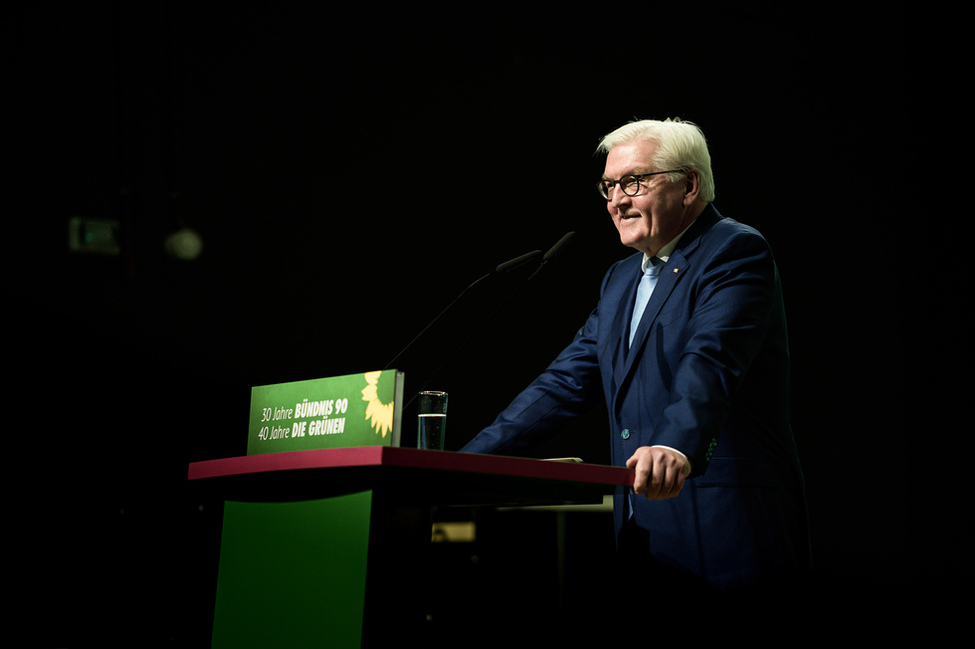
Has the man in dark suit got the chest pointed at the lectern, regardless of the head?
yes

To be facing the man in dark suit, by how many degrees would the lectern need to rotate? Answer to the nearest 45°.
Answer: approximately 180°

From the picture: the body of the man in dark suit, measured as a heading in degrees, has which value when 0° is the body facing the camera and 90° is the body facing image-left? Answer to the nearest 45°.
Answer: approximately 45°

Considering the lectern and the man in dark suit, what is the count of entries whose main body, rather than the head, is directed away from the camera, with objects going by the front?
0
